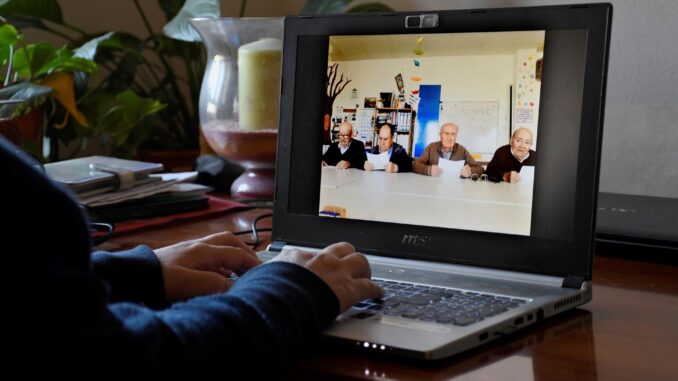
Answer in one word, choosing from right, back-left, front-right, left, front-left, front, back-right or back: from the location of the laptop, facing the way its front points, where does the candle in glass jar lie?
right

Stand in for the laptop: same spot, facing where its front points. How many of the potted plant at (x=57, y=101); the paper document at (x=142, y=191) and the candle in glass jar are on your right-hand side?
3

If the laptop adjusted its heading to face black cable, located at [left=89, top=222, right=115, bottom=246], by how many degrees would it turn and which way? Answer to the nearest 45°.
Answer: approximately 45° to its right

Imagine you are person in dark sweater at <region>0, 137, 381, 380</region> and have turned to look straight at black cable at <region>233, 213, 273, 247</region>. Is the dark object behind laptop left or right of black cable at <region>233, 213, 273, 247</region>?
right

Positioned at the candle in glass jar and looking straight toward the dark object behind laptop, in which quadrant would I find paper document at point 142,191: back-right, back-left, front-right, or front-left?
back-right

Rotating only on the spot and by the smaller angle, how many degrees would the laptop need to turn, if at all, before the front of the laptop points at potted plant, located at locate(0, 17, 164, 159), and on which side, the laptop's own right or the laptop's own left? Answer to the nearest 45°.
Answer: approximately 90° to the laptop's own right

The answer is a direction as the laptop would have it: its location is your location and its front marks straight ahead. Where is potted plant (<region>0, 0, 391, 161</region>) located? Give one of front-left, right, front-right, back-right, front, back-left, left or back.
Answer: right

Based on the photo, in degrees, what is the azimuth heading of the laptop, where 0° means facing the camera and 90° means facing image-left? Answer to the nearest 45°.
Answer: approximately 45°

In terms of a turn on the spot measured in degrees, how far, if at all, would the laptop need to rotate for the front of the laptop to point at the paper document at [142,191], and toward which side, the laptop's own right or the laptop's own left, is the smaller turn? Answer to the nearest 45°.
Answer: approximately 90° to the laptop's own right
